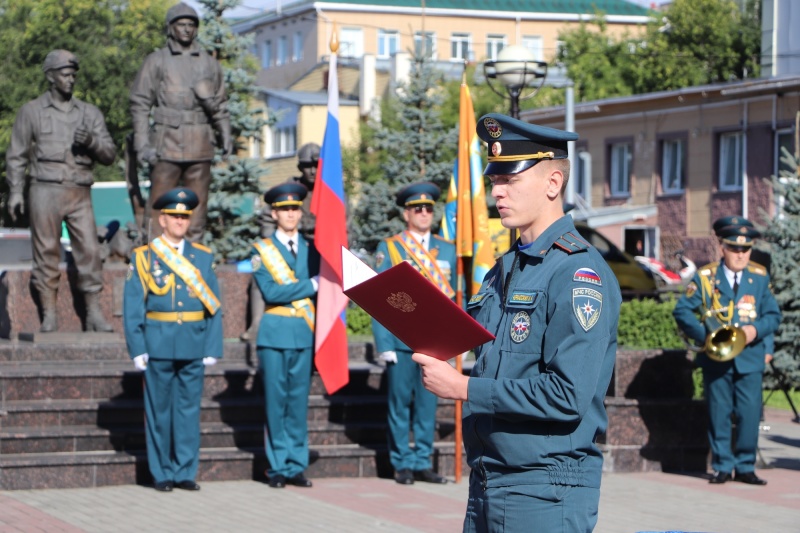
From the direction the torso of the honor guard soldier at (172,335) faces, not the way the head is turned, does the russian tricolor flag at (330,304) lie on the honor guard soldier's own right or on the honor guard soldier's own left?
on the honor guard soldier's own left

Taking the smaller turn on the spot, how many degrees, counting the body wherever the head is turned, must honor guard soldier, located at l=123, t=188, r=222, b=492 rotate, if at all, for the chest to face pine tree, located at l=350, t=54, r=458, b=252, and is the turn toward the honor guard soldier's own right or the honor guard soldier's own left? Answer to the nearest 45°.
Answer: approximately 180°

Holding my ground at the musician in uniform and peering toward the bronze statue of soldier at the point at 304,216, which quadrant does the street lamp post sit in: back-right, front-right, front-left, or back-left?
front-right

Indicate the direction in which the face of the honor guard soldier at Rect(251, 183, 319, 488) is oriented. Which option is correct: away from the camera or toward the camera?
toward the camera

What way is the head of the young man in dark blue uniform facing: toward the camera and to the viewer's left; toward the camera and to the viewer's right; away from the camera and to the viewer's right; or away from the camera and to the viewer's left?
toward the camera and to the viewer's left

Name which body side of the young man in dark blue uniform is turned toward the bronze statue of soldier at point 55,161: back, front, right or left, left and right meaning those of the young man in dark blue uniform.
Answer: right

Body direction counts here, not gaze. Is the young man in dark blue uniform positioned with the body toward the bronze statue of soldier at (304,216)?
no

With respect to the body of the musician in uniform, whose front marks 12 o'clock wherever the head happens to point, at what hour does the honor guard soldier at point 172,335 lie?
The honor guard soldier is roughly at 2 o'clock from the musician in uniform.

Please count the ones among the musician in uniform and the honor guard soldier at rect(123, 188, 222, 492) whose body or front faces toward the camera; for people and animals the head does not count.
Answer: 2

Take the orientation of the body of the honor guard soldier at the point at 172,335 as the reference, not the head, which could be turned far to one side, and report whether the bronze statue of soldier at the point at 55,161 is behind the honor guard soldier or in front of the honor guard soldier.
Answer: behind

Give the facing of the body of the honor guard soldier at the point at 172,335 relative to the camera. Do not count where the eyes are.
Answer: toward the camera

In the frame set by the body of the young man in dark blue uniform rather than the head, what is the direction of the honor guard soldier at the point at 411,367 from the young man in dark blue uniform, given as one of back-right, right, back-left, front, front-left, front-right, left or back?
back-right

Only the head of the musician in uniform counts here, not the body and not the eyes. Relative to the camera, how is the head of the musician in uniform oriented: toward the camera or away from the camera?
toward the camera

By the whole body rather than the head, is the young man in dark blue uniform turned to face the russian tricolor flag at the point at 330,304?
no
